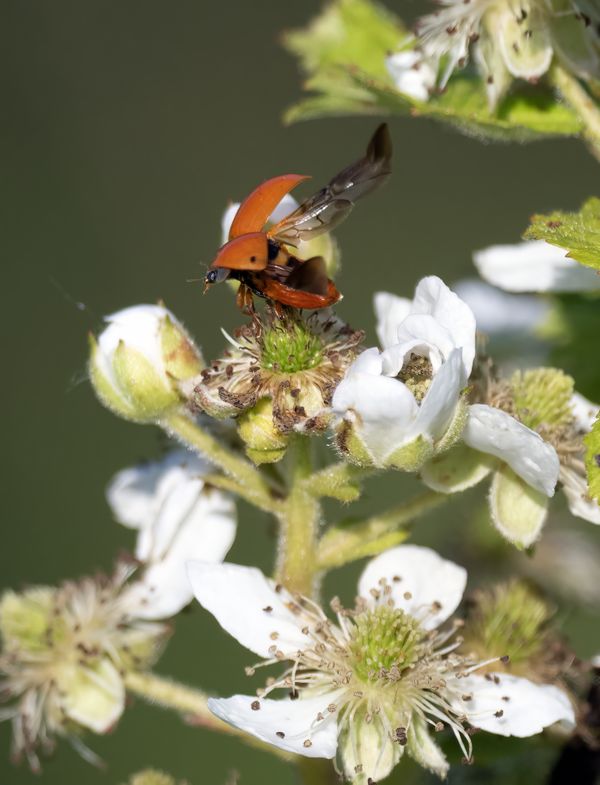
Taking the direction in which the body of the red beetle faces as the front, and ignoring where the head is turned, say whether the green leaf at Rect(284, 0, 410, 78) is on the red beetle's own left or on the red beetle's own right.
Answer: on the red beetle's own right

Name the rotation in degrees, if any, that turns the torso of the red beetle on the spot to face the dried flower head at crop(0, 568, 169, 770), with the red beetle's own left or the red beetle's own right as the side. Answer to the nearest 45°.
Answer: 0° — it already faces it

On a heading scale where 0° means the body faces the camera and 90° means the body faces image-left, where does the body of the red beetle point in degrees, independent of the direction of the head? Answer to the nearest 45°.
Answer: approximately 90°
